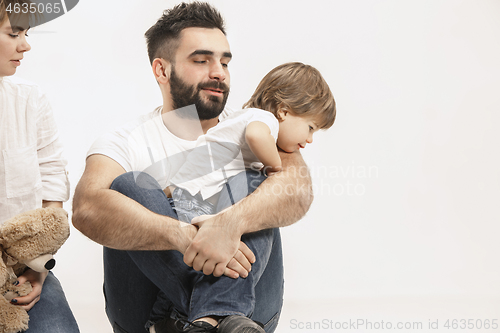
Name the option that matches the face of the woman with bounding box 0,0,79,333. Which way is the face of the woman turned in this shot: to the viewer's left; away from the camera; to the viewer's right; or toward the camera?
to the viewer's right

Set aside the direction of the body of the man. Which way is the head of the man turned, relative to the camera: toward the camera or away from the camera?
toward the camera

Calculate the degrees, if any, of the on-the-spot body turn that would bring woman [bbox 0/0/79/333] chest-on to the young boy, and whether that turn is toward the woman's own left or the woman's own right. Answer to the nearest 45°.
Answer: approximately 45° to the woman's own left

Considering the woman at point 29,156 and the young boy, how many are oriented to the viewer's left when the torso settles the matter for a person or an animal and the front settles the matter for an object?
0

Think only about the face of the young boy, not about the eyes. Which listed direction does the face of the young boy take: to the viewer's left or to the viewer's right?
to the viewer's right

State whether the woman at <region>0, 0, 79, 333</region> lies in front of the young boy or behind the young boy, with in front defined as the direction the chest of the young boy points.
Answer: behind
